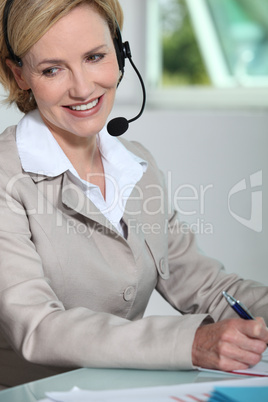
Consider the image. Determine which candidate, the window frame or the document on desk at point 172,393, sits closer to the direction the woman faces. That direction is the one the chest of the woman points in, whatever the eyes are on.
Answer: the document on desk

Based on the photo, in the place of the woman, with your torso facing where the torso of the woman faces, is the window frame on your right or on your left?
on your left

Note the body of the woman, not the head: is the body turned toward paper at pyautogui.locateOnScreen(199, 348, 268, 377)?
yes

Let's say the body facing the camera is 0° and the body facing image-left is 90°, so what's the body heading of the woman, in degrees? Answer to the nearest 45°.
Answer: approximately 315°

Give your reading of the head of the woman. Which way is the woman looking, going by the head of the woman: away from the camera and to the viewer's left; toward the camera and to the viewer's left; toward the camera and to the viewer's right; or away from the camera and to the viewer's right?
toward the camera and to the viewer's right

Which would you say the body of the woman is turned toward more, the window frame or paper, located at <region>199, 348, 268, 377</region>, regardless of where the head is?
the paper
